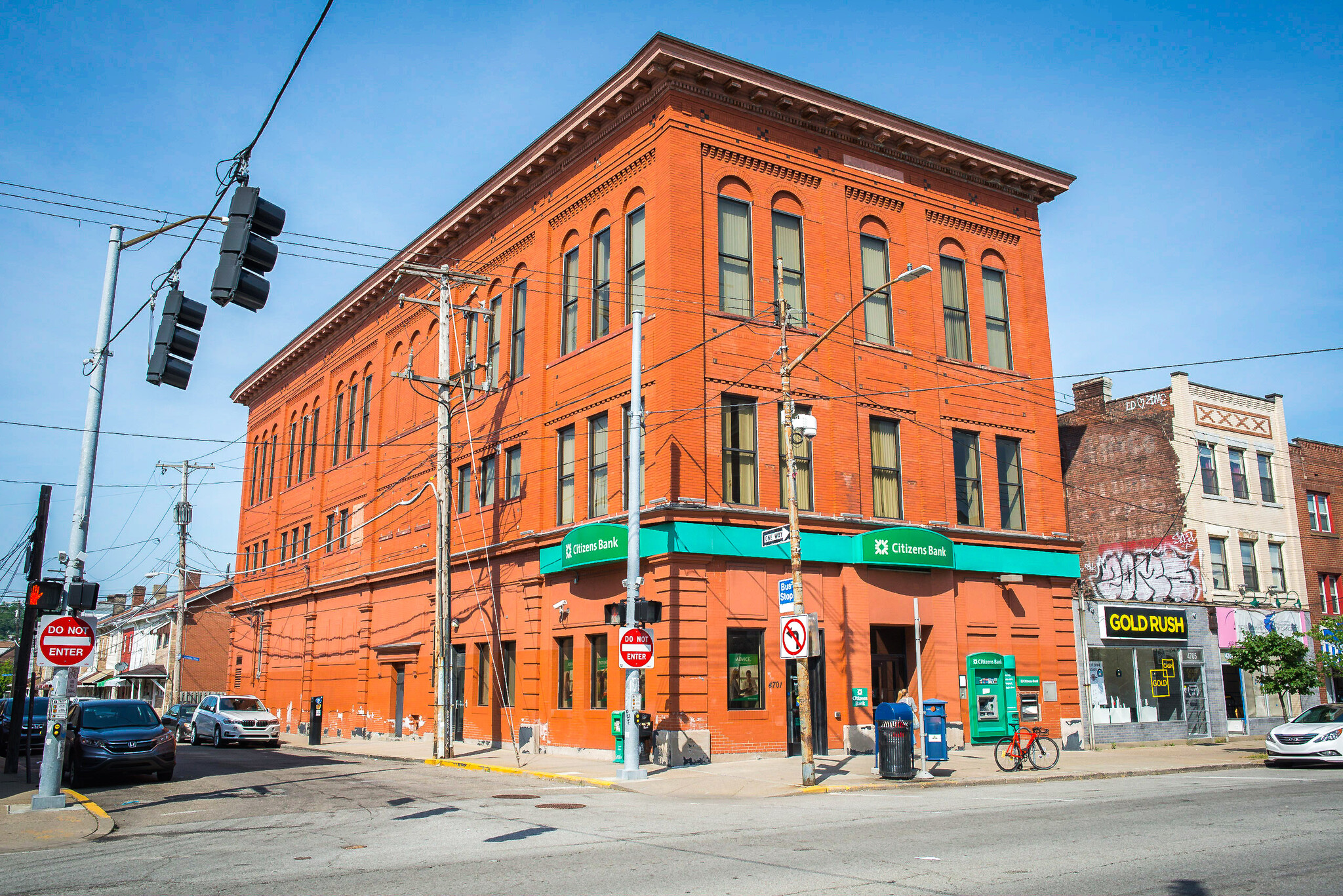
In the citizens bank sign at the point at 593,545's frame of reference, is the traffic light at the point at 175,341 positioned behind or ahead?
ahead

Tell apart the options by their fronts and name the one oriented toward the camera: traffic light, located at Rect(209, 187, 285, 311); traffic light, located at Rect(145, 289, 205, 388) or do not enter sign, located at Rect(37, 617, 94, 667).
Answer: the do not enter sign

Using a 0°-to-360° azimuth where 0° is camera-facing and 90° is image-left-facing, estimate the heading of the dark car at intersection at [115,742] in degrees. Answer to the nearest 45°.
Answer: approximately 0°

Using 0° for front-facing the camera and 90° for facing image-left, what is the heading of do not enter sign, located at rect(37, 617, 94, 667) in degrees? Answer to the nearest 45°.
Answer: approximately 0°

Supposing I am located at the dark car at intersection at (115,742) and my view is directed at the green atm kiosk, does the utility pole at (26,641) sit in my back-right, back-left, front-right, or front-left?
back-left

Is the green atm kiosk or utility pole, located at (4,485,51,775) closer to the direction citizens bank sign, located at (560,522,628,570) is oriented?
the utility pole

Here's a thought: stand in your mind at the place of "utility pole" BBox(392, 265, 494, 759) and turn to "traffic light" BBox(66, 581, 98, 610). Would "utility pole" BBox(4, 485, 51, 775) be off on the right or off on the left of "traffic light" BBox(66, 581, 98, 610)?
right

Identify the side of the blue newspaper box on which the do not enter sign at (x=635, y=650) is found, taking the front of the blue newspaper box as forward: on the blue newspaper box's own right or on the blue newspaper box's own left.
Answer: on the blue newspaper box's own right

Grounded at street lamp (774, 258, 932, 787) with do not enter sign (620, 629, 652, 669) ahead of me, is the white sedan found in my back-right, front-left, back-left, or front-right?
back-right
